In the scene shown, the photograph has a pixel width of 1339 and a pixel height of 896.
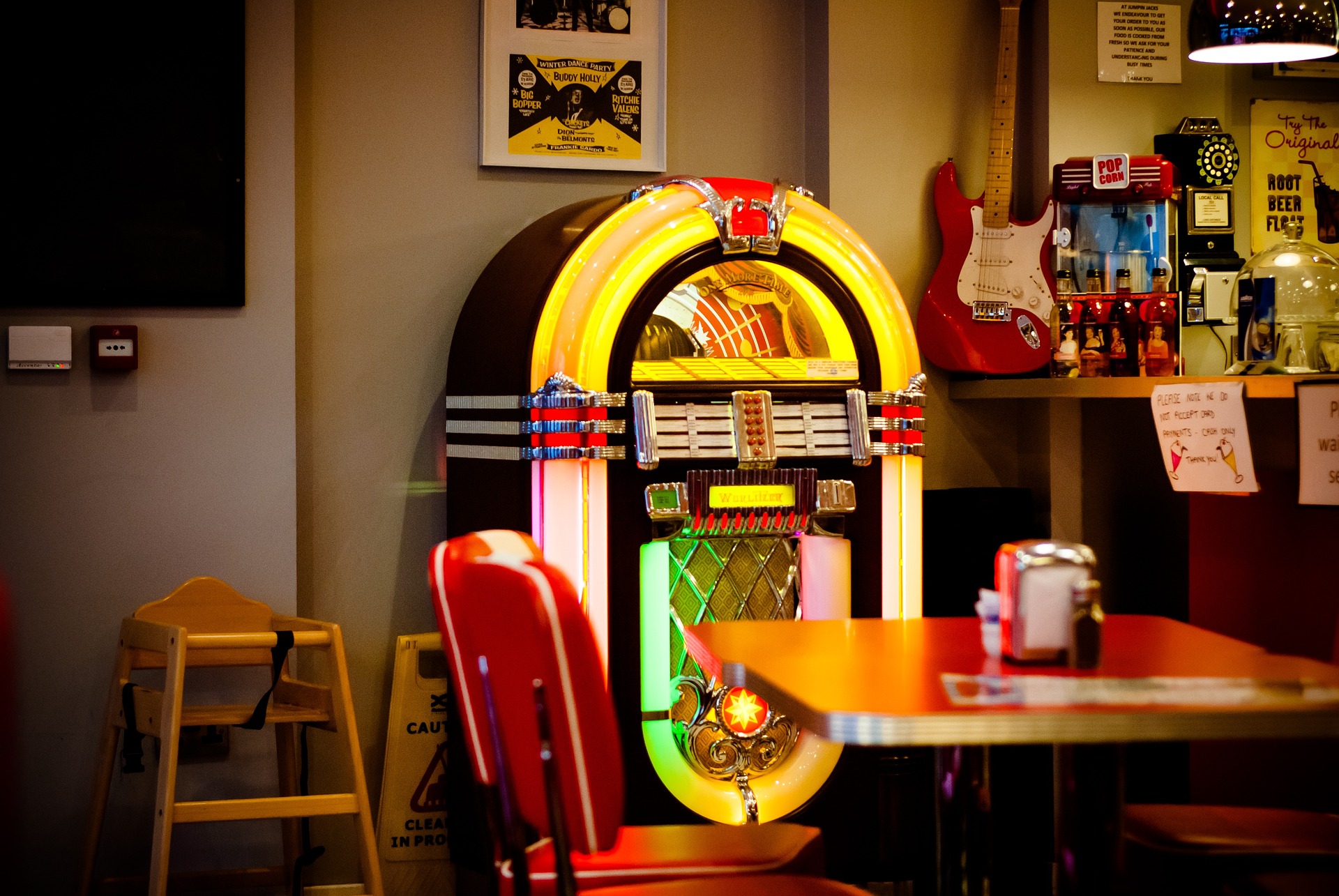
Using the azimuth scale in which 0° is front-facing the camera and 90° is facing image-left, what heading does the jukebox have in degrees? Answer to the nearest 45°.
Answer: approximately 315°

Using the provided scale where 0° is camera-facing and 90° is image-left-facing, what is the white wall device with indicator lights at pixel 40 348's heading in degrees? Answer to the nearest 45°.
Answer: approximately 0°

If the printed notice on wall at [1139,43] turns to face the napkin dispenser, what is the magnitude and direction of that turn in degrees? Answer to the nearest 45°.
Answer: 0° — it already faces it

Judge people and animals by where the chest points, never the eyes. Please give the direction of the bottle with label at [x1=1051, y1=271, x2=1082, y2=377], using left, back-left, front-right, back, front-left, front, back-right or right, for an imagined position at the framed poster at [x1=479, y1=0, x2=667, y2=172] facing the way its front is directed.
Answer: left

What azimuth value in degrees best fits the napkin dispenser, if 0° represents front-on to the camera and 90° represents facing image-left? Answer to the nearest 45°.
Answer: approximately 315°

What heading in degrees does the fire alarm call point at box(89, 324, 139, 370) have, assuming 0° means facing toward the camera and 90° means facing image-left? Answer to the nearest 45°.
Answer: approximately 0°

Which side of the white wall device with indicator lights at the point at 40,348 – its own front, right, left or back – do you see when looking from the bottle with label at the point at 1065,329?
left

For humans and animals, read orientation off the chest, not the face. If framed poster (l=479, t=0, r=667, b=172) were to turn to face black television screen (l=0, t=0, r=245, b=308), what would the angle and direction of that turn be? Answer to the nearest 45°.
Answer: approximately 90° to its right

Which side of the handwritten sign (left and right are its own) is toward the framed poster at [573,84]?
right
